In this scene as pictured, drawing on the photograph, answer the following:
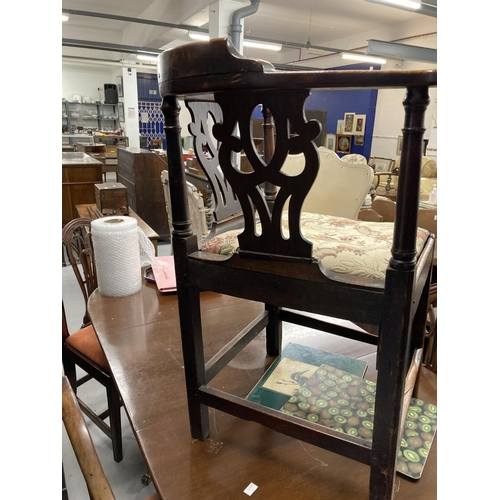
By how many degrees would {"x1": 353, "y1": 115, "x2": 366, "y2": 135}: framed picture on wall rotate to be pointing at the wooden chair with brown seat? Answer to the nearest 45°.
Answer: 0° — it already faces it

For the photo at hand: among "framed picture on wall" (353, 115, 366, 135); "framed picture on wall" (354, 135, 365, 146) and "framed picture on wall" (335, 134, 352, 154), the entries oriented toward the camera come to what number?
3

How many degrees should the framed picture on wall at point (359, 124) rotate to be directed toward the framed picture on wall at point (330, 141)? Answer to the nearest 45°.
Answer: approximately 135° to its right

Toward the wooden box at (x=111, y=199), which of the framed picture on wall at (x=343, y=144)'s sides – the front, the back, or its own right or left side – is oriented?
front

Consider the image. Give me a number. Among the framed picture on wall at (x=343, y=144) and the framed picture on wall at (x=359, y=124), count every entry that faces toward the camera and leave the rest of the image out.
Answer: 2

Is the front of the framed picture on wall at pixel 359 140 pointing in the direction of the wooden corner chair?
yes

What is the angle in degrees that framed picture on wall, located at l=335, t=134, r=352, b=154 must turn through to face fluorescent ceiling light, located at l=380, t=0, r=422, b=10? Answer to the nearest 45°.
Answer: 0° — it already faces it

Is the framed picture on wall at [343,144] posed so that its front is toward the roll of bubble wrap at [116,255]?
yes

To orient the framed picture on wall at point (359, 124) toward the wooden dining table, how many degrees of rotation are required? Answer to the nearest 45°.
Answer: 0° — it already faces it

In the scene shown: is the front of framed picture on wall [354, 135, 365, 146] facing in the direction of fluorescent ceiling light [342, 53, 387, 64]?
yes

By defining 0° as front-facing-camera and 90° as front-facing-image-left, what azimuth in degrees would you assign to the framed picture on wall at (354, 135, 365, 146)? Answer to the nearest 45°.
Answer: approximately 0°

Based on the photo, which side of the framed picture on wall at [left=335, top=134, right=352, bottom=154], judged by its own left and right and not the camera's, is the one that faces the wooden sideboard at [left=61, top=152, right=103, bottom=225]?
front

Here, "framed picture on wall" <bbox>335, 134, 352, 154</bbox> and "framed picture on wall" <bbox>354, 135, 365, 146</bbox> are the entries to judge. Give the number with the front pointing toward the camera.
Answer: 2
